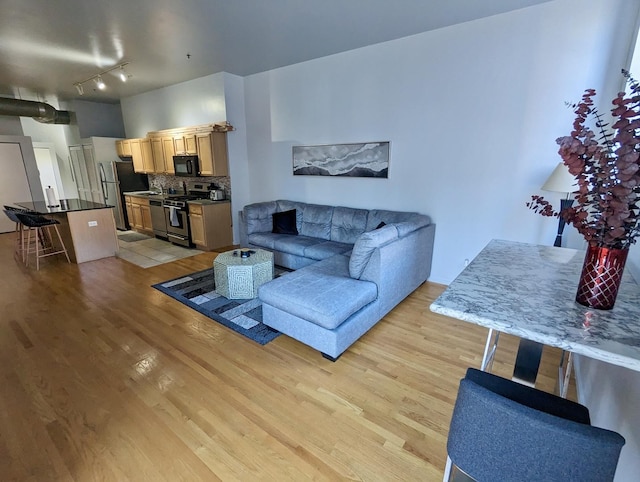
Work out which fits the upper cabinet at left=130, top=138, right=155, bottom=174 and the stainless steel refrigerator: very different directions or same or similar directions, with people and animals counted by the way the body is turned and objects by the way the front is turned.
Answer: same or similar directions

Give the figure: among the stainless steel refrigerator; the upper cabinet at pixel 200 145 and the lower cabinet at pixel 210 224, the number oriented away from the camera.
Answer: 0

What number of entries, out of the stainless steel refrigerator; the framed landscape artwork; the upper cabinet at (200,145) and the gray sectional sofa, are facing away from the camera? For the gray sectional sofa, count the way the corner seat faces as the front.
0

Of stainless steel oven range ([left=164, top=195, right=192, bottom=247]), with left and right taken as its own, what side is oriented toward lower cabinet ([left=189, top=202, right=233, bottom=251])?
left

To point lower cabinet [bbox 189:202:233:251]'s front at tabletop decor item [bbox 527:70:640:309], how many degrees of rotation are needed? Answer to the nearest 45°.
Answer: approximately 45° to its left

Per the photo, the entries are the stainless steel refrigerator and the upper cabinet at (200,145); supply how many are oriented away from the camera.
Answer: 0

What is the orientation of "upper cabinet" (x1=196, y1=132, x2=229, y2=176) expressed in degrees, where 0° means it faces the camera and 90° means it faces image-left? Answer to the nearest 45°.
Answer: approximately 45°

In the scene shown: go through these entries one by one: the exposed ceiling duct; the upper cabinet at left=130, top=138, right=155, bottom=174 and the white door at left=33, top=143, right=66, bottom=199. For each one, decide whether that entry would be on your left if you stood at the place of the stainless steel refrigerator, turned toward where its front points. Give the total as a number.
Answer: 1

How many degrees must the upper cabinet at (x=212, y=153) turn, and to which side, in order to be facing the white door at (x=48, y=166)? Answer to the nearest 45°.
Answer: approximately 90° to its right

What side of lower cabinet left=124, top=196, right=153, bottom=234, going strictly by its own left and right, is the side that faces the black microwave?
left

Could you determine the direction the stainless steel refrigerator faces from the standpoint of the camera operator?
facing the viewer and to the left of the viewer

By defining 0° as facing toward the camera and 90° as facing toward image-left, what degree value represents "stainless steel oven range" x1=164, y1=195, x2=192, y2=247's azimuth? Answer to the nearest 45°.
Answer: approximately 45°

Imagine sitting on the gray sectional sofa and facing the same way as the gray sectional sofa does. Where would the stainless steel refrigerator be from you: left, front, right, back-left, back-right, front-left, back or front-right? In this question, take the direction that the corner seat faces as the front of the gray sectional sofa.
right

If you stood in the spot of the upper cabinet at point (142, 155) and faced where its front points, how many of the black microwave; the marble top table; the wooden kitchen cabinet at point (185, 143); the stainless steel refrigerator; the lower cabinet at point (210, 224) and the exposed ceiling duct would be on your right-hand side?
2

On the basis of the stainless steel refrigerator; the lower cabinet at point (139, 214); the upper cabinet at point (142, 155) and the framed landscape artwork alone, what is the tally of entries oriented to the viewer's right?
0

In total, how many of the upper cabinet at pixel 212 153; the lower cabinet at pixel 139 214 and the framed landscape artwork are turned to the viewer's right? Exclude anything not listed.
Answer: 0

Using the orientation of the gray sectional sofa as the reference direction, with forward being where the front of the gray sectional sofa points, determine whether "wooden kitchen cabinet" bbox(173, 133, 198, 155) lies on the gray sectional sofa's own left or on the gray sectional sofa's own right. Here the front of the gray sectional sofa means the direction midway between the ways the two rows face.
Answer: on the gray sectional sofa's own right

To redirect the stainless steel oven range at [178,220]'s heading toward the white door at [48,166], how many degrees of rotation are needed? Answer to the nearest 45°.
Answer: approximately 90° to its right
